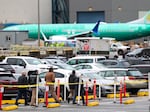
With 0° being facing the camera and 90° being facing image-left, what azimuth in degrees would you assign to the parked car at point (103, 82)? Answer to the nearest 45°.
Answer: approximately 315°

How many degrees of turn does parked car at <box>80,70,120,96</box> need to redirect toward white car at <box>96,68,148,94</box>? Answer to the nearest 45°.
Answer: approximately 90° to its left

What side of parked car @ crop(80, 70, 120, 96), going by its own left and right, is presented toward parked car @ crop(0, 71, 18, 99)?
right
